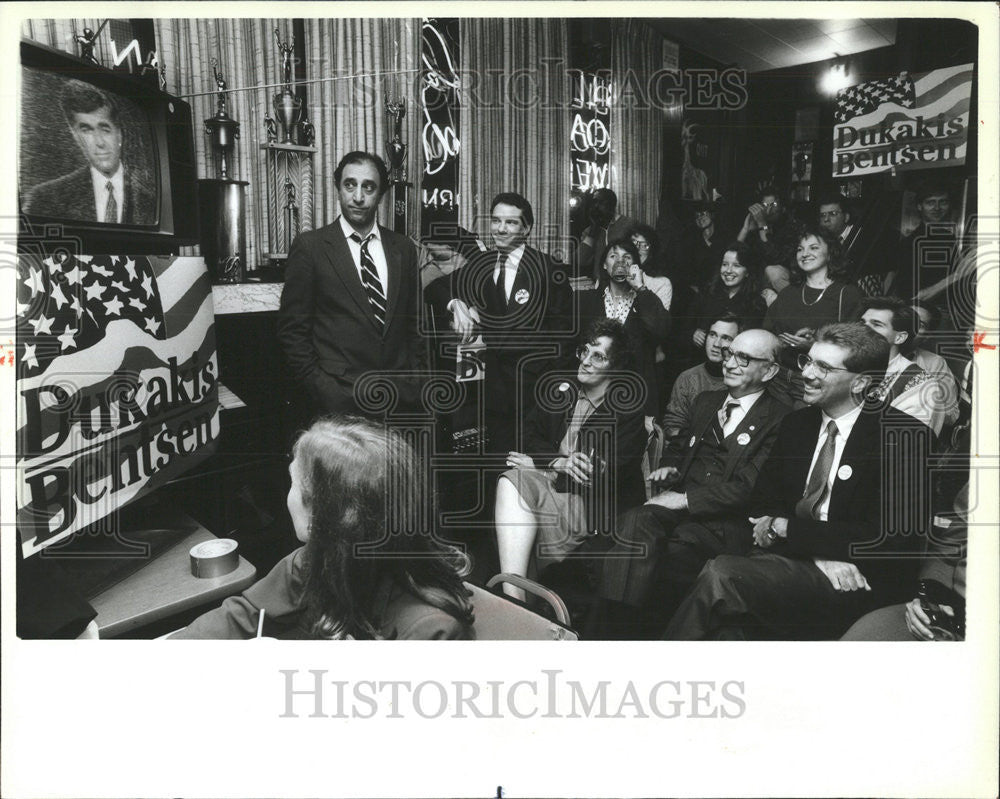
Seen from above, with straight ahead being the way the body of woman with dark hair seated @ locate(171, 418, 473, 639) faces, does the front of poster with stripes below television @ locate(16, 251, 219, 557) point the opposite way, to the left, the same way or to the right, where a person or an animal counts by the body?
the opposite way

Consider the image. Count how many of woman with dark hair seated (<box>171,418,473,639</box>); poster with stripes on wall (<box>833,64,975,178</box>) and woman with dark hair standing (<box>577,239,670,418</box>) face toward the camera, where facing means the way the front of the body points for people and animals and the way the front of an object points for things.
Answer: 2

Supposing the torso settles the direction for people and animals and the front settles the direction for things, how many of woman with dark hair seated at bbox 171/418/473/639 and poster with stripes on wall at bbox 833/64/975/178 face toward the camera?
1

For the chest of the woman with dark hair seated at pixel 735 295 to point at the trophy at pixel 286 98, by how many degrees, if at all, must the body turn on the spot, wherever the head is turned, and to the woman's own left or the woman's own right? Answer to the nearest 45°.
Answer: approximately 45° to the woman's own right
